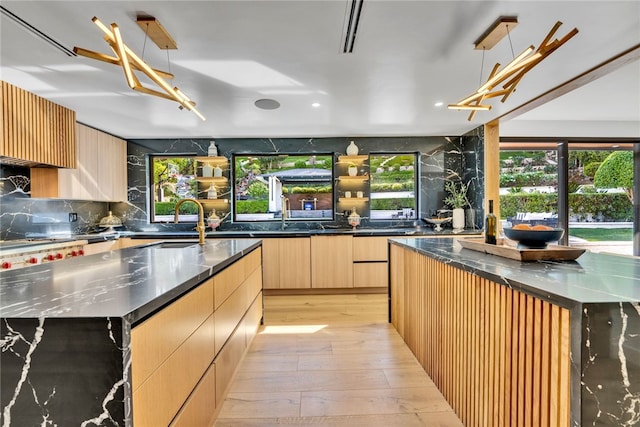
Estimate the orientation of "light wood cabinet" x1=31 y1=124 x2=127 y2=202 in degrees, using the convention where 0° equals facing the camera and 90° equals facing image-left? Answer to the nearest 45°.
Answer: approximately 315°

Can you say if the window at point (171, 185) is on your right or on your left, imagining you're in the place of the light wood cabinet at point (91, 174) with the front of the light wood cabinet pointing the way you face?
on your left

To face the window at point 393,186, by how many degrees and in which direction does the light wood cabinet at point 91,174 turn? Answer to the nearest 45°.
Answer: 0° — it already faces it

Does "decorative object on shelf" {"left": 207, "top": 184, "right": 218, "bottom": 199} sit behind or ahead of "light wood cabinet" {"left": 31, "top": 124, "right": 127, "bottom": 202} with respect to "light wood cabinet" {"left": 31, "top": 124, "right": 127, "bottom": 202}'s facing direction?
ahead

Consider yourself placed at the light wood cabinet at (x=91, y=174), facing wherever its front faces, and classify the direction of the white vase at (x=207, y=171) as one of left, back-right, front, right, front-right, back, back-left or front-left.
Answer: front-left

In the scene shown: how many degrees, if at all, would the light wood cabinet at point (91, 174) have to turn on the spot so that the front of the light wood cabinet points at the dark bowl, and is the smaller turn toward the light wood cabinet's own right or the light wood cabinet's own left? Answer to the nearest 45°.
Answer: approximately 45° to the light wood cabinet's own right

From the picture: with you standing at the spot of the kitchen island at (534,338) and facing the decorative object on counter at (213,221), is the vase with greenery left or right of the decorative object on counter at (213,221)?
right

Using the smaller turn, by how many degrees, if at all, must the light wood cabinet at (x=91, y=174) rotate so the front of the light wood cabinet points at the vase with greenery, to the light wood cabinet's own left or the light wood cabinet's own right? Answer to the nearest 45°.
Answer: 0° — it already faces it

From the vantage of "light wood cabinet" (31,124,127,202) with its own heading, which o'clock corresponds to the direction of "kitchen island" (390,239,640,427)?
The kitchen island is roughly at 1 o'clock from the light wood cabinet.

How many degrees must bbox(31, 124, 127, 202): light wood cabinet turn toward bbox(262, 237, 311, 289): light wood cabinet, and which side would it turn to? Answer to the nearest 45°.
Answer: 0° — it already faces it
